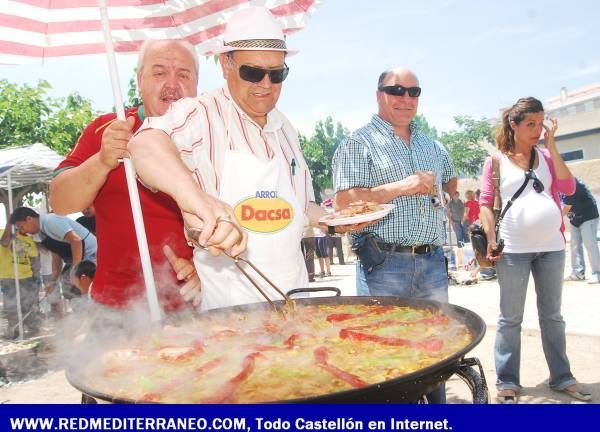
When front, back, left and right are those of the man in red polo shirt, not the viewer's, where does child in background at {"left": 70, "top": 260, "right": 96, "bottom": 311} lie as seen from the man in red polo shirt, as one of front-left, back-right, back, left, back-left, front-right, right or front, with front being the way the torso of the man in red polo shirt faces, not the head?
back-left

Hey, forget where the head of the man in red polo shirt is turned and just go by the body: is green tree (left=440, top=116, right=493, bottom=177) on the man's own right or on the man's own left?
on the man's own left

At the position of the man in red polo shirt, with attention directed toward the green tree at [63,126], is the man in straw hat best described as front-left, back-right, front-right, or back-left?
back-right

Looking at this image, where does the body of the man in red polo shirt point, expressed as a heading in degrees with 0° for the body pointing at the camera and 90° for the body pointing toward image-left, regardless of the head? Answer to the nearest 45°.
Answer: approximately 315°

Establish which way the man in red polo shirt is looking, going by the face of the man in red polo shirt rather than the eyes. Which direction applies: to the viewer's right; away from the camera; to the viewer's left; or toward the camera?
toward the camera

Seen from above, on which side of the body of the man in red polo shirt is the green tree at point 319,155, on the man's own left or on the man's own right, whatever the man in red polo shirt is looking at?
on the man's own left
